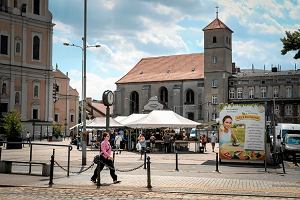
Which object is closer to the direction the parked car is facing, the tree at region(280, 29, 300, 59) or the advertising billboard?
the advertising billboard

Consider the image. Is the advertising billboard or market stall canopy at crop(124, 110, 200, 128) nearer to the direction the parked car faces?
the advertising billboard

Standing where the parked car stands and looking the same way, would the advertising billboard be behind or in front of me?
in front

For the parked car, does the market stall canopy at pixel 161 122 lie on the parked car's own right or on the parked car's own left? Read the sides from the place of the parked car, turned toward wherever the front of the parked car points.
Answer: on the parked car's own right

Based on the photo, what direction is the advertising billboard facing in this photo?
toward the camera
